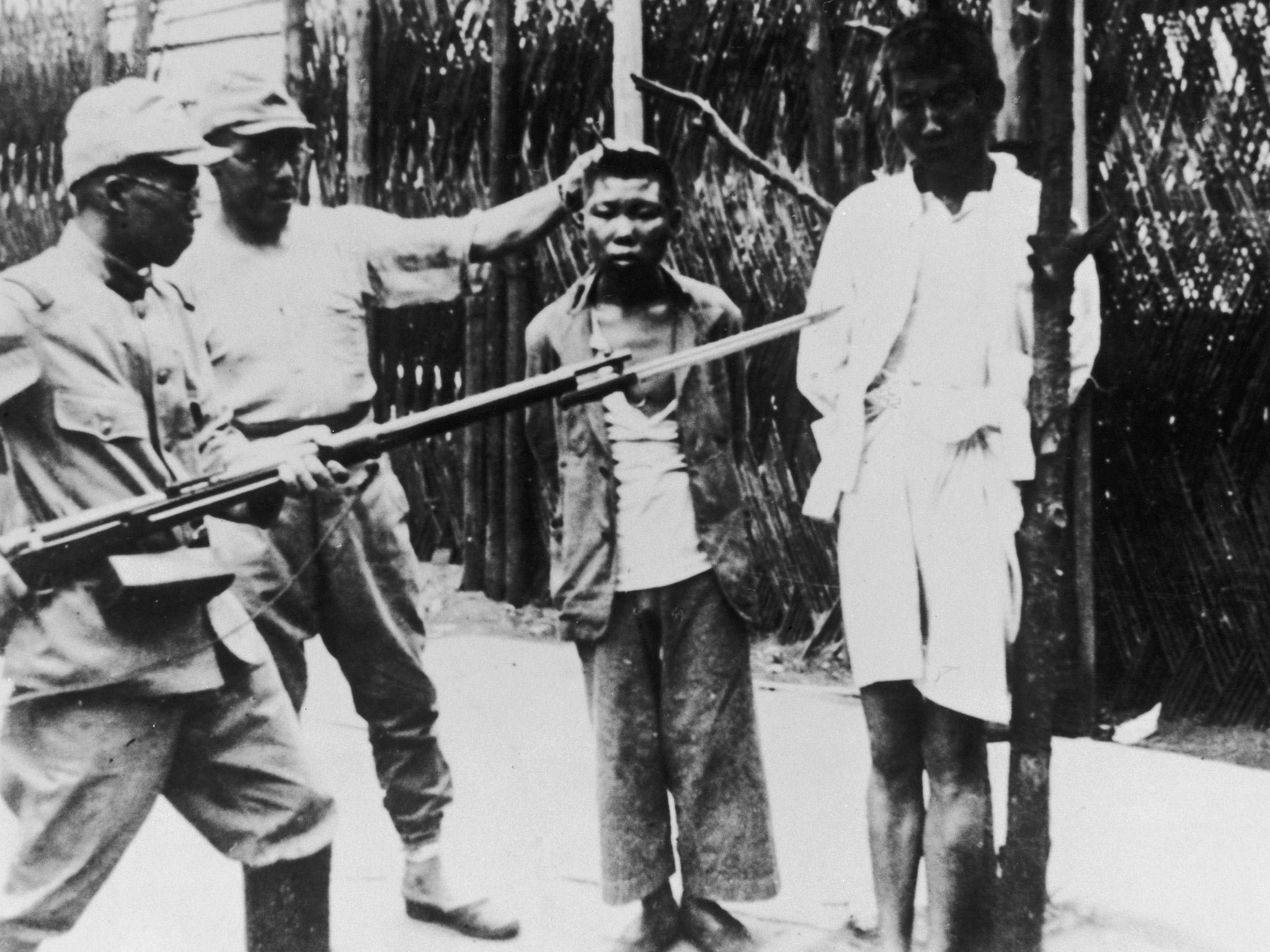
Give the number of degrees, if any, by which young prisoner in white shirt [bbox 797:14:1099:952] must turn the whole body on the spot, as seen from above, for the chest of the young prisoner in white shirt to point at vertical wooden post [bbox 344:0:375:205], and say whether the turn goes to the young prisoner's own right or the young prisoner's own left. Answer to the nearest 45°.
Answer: approximately 135° to the young prisoner's own right

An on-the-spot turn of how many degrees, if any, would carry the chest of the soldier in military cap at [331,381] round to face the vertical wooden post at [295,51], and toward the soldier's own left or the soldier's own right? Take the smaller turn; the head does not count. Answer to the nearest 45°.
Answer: approximately 135° to the soldier's own left

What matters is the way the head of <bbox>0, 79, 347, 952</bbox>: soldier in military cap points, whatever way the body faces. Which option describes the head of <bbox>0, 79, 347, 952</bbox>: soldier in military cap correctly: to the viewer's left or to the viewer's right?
to the viewer's right

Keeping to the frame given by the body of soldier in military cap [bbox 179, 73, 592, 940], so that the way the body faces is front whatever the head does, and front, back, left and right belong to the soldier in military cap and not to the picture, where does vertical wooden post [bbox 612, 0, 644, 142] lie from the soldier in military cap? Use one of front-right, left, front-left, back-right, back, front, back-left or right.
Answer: left

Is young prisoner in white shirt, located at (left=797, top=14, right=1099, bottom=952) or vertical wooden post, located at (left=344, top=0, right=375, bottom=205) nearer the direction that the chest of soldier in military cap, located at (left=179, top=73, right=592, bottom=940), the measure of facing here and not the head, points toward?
the young prisoner in white shirt

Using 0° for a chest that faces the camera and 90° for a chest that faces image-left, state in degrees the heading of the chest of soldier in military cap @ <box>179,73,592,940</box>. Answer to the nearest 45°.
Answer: approximately 315°

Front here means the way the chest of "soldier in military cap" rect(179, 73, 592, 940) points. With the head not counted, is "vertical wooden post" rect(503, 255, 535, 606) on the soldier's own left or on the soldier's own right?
on the soldier's own left

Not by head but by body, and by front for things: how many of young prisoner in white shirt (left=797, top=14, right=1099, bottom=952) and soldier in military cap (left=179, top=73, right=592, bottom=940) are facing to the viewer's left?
0
